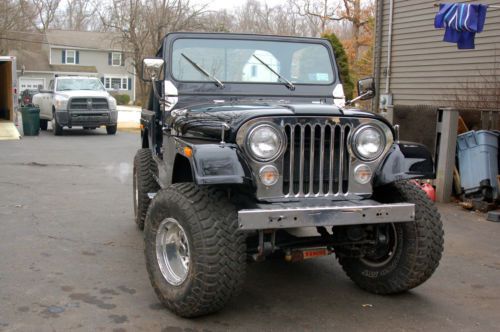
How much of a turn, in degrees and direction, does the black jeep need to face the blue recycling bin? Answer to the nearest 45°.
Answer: approximately 90° to its left

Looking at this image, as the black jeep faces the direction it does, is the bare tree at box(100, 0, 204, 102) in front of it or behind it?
behind

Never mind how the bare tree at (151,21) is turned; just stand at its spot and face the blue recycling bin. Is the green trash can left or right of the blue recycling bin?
right

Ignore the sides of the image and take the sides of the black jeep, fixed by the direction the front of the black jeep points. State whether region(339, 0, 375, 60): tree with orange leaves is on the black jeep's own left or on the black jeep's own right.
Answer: on the black jeep's own left

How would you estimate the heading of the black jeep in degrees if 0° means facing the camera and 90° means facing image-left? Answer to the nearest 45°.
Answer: approximately 315°

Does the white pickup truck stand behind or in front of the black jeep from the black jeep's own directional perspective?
behind
